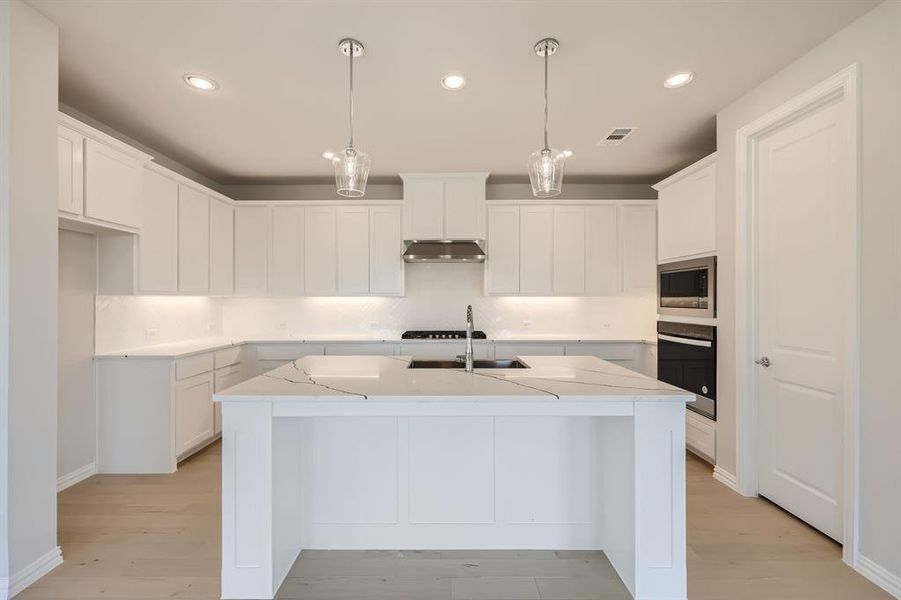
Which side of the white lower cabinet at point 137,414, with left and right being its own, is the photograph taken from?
right

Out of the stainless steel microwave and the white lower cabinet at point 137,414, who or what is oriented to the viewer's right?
the white lower cabinet

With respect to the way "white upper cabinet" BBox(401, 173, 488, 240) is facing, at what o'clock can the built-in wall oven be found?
The built-in wall oven is roughly at 10 o'clock from the white upper cabinet.

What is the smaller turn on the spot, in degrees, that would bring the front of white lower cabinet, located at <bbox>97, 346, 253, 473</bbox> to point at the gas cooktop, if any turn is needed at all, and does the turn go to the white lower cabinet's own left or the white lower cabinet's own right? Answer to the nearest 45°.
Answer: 0° — it already faces it

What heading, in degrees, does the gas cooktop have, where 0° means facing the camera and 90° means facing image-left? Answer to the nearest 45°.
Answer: approximately 0°

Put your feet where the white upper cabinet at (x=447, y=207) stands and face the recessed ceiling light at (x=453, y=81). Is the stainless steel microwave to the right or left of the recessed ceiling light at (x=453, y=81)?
left

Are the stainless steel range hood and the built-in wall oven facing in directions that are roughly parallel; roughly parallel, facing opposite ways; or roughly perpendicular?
roughly perpendicular

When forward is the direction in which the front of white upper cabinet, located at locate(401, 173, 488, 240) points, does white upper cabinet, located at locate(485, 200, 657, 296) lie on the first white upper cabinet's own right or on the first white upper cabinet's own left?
on the first white upper cabinet's own left
